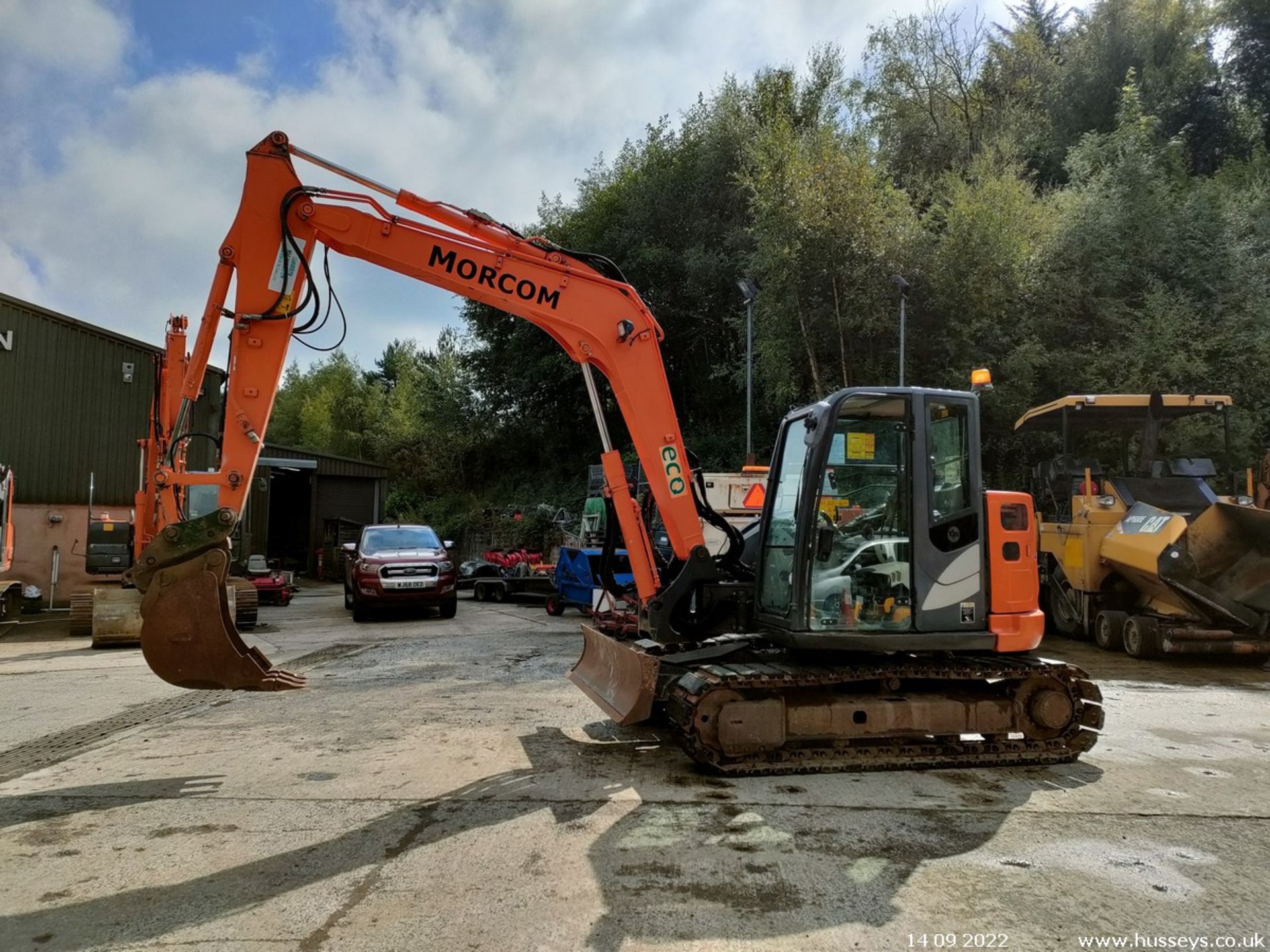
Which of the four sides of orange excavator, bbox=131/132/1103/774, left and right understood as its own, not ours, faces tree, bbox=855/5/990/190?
right

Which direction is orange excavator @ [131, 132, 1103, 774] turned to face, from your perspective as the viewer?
facing to the left of the viewer

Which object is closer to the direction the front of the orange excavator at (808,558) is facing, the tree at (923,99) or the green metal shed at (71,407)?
the green metal shed

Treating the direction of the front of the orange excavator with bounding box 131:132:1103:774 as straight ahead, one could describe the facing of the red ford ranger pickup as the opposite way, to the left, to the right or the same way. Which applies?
to the left

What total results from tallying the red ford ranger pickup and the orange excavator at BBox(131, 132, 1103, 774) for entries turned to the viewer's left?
1

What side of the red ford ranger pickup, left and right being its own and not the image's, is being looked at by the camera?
front

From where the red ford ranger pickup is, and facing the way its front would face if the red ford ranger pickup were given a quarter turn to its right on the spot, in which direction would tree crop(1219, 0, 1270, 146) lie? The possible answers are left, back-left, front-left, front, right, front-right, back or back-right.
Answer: back

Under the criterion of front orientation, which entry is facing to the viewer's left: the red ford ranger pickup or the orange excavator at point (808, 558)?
the orange excavator

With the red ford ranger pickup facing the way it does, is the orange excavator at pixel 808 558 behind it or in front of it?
in front

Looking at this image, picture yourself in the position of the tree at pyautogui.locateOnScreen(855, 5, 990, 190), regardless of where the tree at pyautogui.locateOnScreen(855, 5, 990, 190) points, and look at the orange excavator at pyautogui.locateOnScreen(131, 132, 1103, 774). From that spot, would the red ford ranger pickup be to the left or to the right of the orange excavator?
right

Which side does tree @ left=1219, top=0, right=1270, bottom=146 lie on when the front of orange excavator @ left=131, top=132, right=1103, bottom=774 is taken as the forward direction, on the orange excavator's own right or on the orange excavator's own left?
on the orange excavator's own right

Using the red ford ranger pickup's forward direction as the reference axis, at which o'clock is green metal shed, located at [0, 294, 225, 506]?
The green metal shed is roughly at 4 o'clock from the red ford ranger pickup.
